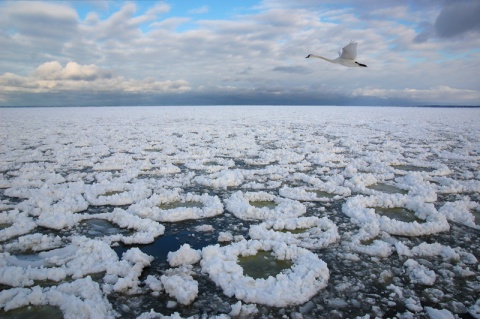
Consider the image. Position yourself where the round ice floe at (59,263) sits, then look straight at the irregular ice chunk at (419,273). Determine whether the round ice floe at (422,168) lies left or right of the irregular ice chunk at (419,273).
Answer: left

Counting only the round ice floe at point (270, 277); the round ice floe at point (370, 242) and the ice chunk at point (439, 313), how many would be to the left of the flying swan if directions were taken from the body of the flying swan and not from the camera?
3

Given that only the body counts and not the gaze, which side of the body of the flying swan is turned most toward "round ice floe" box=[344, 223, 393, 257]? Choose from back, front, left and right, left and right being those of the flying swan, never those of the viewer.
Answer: left

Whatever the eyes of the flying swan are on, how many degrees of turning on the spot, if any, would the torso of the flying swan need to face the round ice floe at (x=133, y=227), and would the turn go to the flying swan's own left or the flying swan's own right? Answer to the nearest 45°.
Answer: approximately 45° to the flying swan's own left

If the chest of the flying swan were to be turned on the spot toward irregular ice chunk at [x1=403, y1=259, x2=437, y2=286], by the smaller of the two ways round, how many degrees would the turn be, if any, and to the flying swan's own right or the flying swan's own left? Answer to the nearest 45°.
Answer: approximately 90° to the flying swan's own left

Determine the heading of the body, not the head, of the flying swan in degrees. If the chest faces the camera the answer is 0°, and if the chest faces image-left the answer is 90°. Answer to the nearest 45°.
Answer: approximately 90°

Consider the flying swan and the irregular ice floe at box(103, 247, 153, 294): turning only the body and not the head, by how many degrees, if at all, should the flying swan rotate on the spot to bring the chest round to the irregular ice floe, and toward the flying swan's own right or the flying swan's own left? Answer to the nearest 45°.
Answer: approximately 45° to the flying swan's own left

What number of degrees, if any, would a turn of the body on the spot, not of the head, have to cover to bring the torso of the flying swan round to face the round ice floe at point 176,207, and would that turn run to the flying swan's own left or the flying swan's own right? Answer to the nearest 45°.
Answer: approximately 45° to the flying swan's own left
